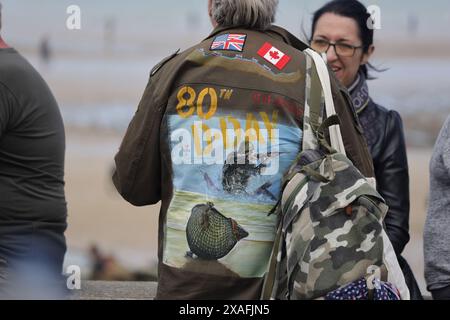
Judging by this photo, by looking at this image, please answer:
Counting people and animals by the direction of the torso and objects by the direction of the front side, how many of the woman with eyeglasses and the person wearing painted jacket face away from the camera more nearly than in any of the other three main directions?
1

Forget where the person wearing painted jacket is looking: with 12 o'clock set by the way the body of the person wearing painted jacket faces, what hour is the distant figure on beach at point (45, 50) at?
The distant figure on beach is roughly at 11 o'clock from the person wearing painted jacket.

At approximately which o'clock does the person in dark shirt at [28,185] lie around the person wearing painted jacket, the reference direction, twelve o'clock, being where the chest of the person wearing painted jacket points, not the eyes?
The person in dark shirt is roughly at 10 o'clock from the person wearing painted jacket.

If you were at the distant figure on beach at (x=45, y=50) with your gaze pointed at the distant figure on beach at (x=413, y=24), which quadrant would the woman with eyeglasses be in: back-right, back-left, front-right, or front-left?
front-right

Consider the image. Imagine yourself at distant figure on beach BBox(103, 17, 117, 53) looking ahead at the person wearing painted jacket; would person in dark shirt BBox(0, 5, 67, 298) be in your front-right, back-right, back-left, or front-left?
front-right

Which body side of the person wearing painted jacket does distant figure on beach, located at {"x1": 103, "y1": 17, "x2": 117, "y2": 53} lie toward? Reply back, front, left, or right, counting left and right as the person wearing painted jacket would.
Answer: front

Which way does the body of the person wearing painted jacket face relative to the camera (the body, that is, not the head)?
away from the camera

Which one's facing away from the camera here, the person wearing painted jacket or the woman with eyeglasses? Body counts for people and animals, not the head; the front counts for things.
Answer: the person wearing painted jacket

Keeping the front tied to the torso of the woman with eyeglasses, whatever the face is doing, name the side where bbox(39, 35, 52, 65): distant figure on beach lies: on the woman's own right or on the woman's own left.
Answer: on the woman's own right

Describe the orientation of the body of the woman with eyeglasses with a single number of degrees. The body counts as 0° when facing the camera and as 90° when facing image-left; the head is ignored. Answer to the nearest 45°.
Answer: approximately 45°
